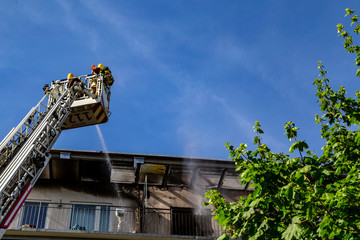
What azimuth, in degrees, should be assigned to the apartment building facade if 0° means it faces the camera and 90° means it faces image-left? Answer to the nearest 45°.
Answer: approximately 0°

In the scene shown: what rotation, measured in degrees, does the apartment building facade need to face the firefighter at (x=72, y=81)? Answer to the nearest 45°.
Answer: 0° — it already faces them

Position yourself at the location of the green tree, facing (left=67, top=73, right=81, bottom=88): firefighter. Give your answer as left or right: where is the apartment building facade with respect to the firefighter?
right

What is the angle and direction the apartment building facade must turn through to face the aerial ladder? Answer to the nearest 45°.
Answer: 0° — it already faces it
